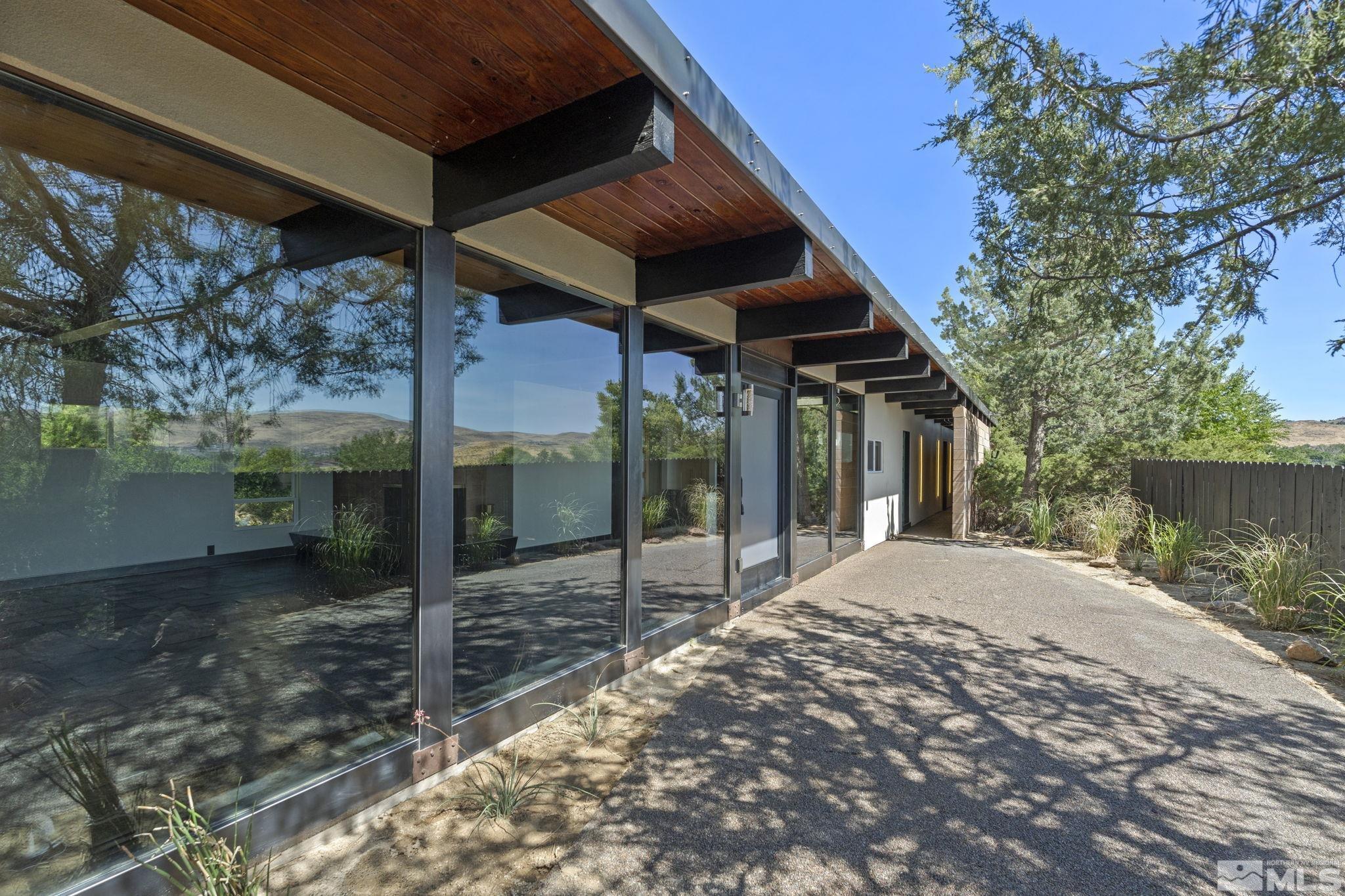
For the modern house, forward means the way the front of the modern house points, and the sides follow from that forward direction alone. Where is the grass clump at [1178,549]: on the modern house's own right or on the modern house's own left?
on the modern house's own left

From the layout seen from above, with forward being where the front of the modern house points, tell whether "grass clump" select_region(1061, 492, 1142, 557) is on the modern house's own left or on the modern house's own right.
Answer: on the modern house's own left

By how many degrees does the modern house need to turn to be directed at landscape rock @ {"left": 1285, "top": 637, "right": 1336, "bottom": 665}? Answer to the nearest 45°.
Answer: approximately 45° to its left

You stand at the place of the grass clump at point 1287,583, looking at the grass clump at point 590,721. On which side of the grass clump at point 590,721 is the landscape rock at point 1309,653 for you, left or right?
left

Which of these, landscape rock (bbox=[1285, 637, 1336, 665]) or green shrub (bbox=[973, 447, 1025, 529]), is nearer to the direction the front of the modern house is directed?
the landscape rock

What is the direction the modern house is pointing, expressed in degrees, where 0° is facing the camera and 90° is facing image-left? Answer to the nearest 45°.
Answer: approximately 315°

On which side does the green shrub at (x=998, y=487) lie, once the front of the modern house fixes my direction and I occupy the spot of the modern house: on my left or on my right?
on my left

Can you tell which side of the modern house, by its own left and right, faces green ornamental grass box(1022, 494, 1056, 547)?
left
